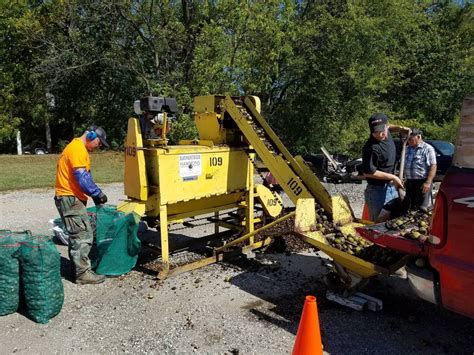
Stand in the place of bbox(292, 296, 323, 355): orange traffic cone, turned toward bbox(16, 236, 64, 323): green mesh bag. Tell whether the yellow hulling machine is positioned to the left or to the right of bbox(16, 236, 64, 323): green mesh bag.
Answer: right

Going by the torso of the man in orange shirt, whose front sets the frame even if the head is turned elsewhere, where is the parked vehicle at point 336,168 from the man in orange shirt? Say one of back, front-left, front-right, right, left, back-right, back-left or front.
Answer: front-left

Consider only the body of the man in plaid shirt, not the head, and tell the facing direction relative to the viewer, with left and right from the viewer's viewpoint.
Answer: facing the viewer and to the left of the viewer

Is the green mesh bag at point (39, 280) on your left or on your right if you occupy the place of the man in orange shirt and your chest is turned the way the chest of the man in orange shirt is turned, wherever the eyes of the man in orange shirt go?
on your right

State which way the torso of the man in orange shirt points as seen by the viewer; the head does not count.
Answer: to the viewer's right

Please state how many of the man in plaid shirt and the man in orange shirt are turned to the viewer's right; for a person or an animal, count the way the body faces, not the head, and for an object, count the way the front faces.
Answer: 1

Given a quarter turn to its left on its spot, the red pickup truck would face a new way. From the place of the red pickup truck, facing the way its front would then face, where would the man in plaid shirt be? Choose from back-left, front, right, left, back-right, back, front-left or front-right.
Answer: front-left

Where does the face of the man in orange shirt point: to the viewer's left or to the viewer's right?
to the viewer's right

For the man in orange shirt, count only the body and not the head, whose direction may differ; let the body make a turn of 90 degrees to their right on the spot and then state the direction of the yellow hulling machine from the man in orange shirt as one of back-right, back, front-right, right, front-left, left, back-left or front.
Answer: left

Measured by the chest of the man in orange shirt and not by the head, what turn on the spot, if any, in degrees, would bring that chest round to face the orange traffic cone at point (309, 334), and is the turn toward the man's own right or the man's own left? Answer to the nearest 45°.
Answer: approximately 45° to the man's own right

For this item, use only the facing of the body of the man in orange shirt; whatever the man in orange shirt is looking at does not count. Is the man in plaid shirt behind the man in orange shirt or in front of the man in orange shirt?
in front
